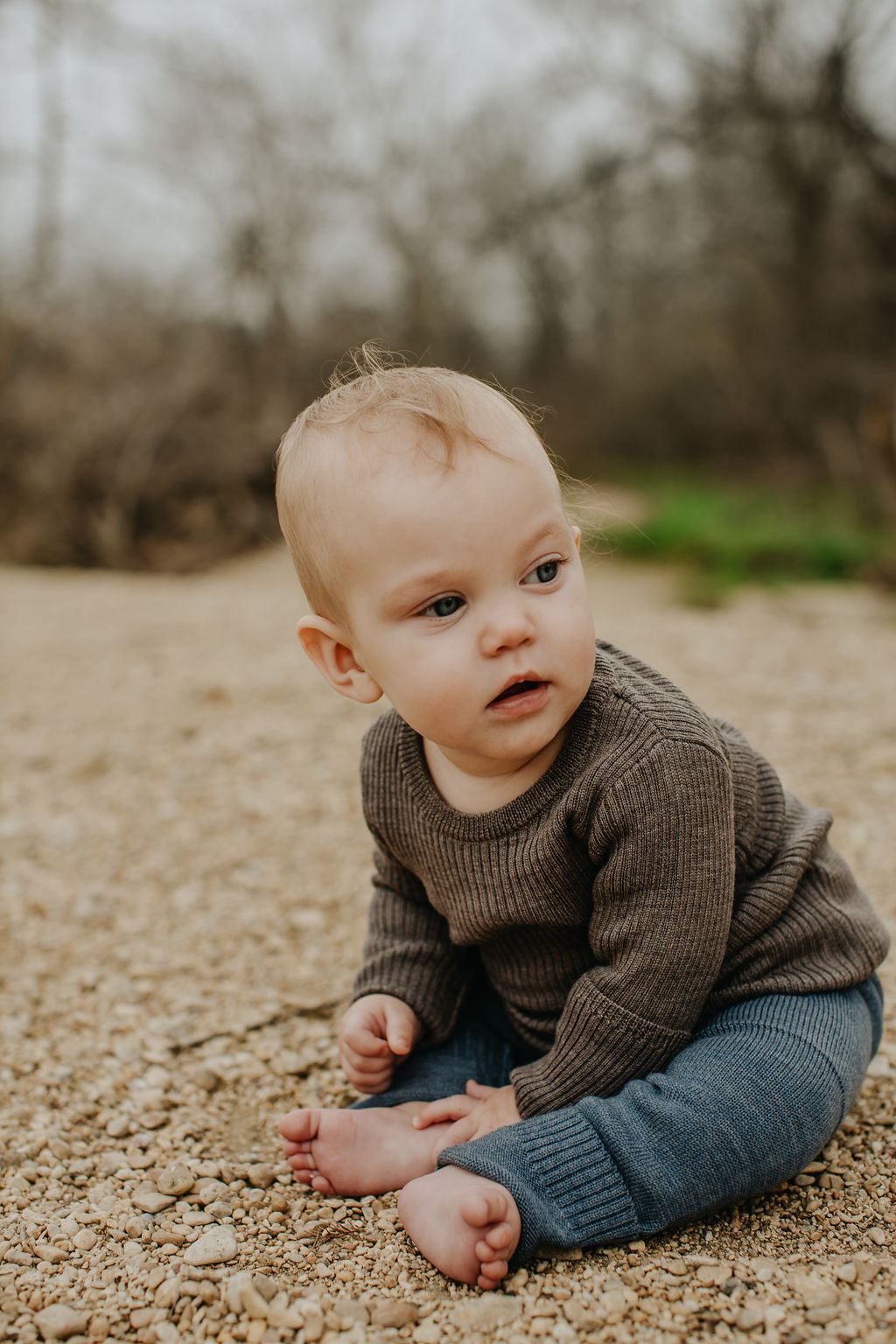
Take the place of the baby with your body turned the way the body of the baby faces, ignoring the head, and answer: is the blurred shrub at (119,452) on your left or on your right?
on your right

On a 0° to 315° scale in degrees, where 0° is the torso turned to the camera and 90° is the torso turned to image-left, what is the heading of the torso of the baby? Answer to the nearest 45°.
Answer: approximately 45°
